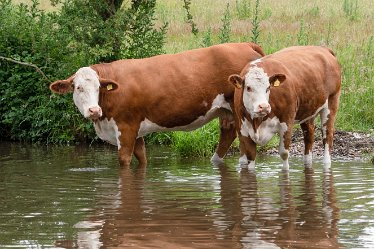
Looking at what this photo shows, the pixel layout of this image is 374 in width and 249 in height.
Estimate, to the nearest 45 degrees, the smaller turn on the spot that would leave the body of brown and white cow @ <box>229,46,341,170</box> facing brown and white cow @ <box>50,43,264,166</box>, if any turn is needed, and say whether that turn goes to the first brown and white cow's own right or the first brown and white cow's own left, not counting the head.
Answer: approximately 45° to the first brown and white cow's own right

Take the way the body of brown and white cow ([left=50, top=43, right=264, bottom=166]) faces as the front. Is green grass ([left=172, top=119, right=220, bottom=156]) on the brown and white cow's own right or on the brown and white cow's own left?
on the brown and white cow's own right

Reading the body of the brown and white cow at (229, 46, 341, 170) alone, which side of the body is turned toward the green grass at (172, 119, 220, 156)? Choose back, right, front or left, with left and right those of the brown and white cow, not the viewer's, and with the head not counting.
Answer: right

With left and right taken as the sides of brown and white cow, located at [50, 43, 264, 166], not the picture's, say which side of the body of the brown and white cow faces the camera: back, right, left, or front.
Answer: left

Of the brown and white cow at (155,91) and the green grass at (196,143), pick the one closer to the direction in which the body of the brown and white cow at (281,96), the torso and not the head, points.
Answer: the brown and white cow
